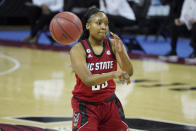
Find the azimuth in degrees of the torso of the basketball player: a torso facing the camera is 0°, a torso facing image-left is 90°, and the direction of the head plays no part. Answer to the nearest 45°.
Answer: approximately 315°
